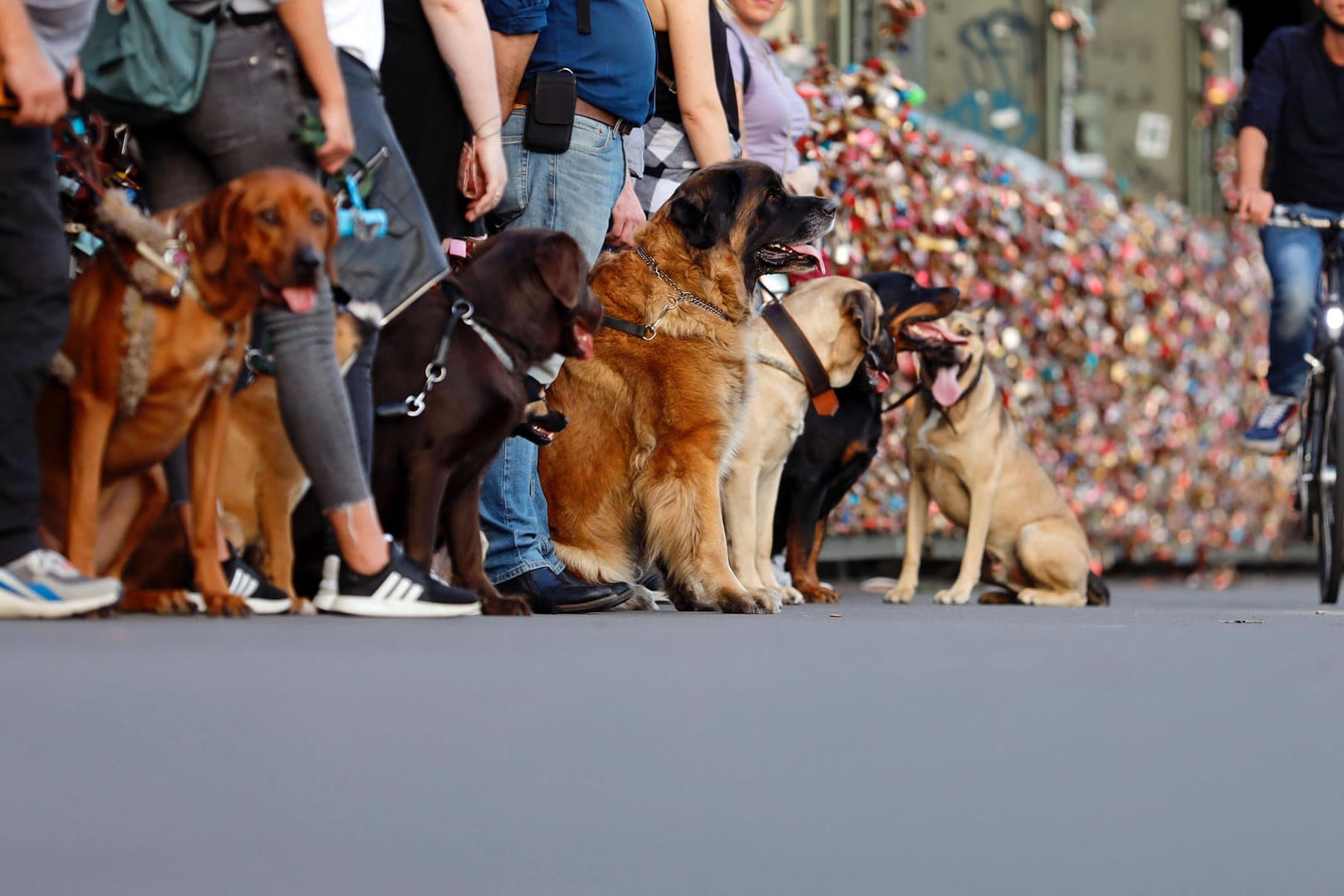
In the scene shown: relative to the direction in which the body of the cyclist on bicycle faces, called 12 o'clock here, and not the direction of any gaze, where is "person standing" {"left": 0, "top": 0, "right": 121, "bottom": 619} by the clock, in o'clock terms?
The person standing is roughly at 1 o'clock from the cyclist on bicycle.

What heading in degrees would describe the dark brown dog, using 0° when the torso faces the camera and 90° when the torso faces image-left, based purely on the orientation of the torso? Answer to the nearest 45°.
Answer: approximately 270°

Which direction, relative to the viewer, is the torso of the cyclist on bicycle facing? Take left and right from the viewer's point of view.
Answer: facing the viewer

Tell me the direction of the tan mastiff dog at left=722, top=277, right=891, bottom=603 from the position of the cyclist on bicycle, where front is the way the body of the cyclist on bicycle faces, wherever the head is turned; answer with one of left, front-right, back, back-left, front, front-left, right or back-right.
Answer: front-right

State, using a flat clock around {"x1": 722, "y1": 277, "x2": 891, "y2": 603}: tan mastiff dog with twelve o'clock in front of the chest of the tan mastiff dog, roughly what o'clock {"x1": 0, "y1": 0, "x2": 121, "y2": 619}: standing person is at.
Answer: The standing person is roughly at 4 o'clock from the tan mastiff dog.

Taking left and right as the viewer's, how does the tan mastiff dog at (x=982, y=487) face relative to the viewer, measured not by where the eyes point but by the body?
facing the viewer and to the left of the viewer

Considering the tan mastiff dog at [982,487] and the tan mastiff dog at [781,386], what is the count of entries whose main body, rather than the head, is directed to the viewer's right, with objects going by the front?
1

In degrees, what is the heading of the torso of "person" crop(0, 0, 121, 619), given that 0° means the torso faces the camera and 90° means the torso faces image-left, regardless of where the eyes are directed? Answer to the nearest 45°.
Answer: approximately 270°

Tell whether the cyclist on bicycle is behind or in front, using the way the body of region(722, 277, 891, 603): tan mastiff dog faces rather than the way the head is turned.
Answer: in front

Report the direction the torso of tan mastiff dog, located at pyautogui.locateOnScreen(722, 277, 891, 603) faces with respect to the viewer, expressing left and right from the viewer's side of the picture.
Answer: facing to the right of the viewer

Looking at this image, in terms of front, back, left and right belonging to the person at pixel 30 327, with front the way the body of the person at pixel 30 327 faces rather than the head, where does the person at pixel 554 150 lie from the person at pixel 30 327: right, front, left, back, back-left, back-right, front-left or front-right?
front-left
